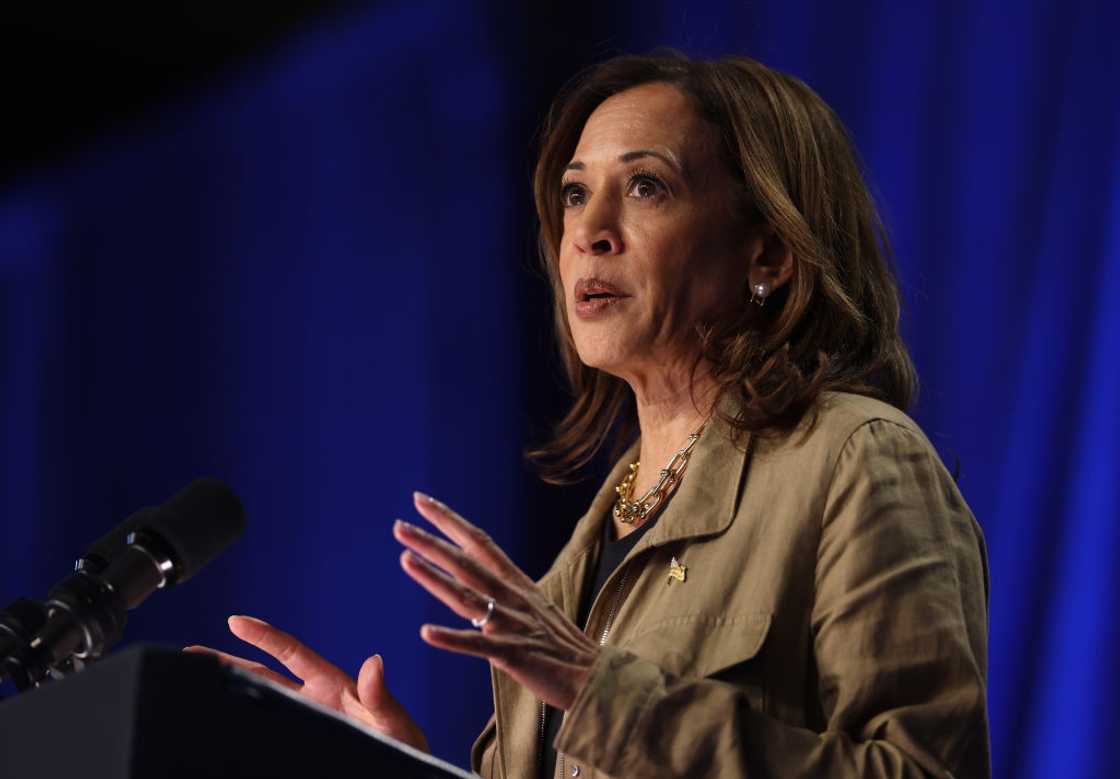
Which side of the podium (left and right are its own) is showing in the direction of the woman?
back

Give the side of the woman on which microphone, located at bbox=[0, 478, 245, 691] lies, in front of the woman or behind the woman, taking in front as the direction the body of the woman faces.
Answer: in front

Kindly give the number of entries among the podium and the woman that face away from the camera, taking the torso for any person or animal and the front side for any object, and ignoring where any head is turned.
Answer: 0

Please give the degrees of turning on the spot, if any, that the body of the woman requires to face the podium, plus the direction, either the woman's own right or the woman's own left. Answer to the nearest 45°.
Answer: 0° — they already face it

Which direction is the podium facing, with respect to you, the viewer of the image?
facing the viewer and to the left of the viewer

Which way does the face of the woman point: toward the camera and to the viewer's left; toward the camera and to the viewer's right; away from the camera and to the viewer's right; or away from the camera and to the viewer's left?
toward the camera and to the viewer's left
